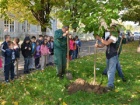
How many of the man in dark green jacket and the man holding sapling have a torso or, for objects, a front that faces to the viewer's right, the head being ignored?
1

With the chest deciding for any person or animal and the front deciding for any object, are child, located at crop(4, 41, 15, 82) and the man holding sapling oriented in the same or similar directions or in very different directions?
very different directions

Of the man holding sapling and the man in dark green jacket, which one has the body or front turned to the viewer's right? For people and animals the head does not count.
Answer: the man in dark green jacket

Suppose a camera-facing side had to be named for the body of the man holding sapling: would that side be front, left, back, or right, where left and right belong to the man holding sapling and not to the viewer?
left

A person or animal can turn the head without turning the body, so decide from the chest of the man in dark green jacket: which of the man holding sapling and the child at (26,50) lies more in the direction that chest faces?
the man holding sapling

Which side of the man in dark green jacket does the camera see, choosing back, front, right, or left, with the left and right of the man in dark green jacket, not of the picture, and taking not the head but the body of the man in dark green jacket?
right

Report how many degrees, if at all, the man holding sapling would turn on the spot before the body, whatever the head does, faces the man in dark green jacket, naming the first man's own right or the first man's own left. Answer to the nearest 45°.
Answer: approximately 45° to the first man's own right

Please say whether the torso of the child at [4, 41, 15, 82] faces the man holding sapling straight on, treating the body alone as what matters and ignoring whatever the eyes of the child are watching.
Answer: yes
